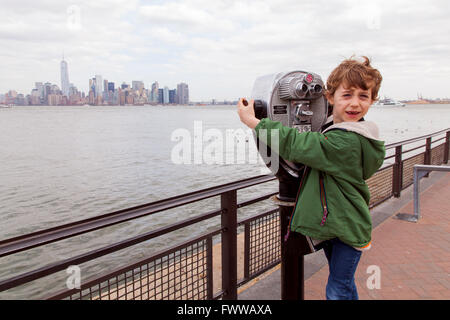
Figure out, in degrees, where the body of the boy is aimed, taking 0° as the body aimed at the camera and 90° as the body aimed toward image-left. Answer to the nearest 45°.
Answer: approximately 90°

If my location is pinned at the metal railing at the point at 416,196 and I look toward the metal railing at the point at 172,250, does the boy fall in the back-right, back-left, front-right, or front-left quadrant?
front-left

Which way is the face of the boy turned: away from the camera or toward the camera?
toward the camera

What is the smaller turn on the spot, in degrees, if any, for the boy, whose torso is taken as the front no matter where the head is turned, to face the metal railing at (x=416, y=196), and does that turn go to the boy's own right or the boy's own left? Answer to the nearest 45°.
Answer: approximately 90° to the boy's own right
